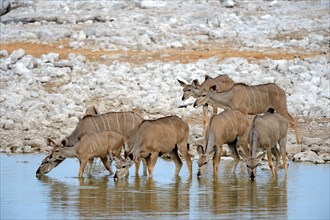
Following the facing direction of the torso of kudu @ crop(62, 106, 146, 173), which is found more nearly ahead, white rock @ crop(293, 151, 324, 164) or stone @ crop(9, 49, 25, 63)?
the stone

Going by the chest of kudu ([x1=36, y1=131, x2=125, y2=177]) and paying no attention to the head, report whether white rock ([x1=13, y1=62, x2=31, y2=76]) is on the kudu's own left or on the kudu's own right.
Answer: on the kudu's own right

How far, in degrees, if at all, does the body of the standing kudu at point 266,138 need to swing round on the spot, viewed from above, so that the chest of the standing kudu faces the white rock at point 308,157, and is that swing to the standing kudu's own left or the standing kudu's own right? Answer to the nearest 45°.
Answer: approximately 180°

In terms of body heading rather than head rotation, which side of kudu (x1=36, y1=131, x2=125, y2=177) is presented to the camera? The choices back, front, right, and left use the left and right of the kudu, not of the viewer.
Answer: left

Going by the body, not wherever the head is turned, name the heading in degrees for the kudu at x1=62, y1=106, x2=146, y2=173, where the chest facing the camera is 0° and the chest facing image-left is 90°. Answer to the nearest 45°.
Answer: approximately 90°

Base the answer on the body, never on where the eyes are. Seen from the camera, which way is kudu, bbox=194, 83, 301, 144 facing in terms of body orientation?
to the viewer's left

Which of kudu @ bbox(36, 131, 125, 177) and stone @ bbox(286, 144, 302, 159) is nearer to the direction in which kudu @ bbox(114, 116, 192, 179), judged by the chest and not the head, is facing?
the kudu

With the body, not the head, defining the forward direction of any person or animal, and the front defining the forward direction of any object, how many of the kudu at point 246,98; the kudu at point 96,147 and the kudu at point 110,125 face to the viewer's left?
3

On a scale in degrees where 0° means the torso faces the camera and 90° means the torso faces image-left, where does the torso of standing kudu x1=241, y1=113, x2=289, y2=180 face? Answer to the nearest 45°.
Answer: approximately 45°

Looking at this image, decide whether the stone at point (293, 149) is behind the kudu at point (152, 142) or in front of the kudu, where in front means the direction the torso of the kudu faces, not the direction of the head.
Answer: behind

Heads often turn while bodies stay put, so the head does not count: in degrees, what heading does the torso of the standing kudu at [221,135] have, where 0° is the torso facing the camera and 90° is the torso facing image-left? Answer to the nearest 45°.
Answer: approximately 45°

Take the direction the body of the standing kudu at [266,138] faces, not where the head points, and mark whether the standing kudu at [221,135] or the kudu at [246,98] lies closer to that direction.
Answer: the standing kudu

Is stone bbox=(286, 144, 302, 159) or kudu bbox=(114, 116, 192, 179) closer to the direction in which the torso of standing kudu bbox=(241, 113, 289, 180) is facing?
the kudu

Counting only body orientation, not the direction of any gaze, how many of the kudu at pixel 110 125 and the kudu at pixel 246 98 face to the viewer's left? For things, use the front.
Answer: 2

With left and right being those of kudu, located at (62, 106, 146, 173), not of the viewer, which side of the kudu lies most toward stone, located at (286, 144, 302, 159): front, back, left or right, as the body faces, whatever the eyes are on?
back
